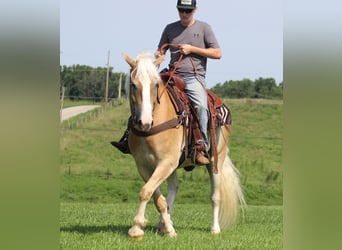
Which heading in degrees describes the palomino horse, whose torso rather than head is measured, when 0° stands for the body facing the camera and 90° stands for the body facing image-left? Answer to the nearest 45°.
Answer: approximately 45°
